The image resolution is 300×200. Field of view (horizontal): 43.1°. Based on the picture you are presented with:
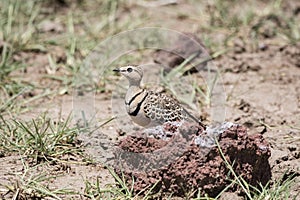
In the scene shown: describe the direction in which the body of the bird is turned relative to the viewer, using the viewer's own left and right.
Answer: facing to the left of the viewer
